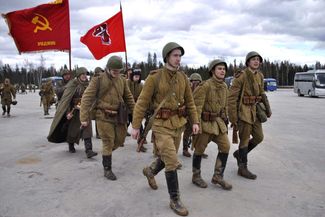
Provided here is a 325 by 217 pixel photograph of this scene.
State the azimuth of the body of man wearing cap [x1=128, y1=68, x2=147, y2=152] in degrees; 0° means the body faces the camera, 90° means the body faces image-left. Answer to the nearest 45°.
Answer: approximately 315°

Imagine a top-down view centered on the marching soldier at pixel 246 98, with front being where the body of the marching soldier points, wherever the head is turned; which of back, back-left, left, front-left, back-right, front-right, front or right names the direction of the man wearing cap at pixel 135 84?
back
